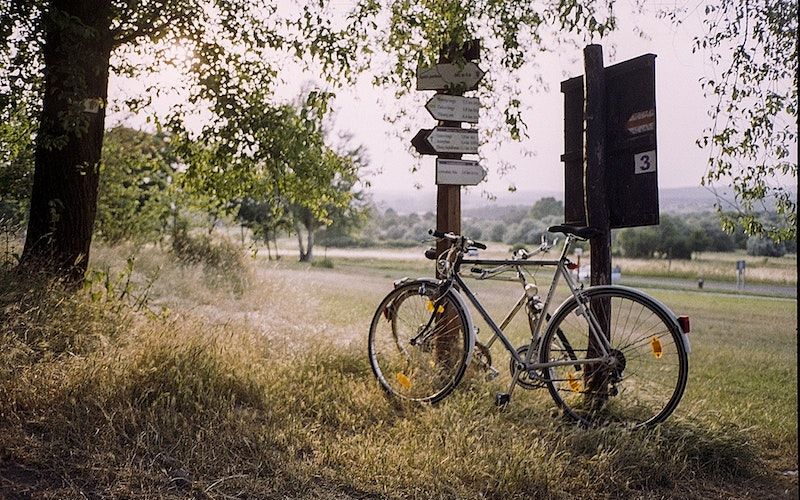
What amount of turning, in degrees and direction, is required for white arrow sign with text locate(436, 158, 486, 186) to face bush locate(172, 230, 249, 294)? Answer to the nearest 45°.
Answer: approximately 135° to its right

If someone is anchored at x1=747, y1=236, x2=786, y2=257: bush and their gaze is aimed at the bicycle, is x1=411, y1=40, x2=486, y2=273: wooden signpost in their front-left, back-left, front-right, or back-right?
front-right

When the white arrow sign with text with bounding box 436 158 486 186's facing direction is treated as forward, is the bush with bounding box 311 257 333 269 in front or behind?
behind

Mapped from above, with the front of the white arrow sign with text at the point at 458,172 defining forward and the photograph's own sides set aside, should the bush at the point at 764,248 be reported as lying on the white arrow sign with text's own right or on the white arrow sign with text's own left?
on the white arrow sign with text's own left
